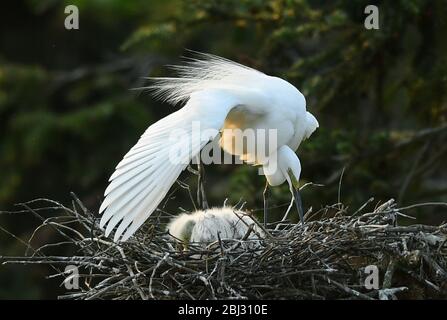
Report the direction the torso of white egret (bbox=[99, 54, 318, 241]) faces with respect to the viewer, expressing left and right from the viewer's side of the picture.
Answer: facing to the right of the viewer
